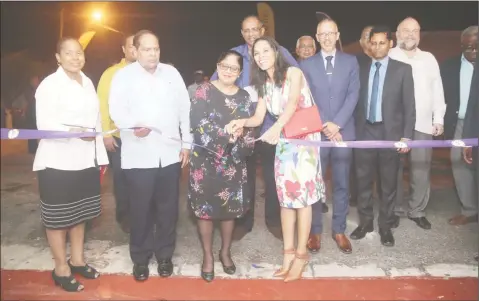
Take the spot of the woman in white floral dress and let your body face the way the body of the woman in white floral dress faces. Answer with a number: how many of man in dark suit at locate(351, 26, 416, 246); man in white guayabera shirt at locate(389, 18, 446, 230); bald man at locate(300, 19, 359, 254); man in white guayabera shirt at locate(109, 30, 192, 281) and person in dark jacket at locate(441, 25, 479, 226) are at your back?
4

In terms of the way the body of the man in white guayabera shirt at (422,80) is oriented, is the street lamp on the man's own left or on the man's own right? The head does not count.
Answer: on the man's own right

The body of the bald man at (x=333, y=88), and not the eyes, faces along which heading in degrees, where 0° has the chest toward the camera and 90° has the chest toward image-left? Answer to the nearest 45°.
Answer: approximately 0°

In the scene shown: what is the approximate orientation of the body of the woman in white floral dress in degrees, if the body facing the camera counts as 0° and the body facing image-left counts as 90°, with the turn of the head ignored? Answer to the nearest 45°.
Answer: approximately 45°

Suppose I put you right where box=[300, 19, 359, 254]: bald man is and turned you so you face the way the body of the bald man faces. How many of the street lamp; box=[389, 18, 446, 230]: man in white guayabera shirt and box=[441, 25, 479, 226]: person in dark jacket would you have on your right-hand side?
1

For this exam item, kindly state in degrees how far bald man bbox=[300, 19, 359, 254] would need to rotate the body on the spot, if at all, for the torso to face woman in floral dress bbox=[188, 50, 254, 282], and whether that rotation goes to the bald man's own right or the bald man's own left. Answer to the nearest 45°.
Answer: approximately 45° to the bald man's own right

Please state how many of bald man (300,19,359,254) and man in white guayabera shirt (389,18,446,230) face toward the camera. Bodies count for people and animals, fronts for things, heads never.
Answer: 2

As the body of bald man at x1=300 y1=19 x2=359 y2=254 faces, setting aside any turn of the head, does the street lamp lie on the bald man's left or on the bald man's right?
on the bald man's right
